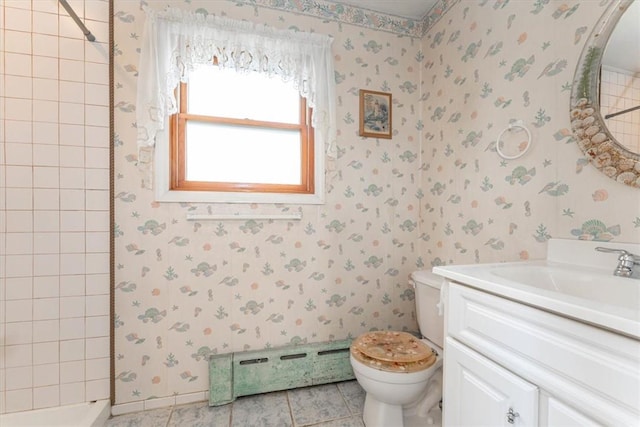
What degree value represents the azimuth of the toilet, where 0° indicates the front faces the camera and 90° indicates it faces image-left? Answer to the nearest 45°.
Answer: approximately 45°

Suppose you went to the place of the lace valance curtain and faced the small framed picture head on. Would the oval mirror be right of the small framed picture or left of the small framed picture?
right

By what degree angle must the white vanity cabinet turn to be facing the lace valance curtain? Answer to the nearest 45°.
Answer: approximately 45° to its right

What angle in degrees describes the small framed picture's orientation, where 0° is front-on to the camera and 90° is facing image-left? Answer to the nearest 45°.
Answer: approximately 315°

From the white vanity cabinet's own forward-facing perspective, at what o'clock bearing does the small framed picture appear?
The small framed picture is roughly at 3 o'clock from the white vanity cabinet.

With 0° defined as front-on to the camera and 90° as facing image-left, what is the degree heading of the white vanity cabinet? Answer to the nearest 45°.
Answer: approximately 45°

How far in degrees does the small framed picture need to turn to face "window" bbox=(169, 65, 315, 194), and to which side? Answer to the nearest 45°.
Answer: approximately 135° to its right
